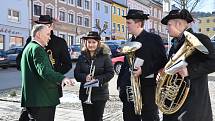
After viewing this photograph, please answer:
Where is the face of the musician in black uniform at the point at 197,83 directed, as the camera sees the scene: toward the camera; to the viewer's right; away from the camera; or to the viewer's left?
to the viewer's left

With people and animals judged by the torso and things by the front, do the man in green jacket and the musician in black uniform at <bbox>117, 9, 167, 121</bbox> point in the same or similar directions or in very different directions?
very different directions

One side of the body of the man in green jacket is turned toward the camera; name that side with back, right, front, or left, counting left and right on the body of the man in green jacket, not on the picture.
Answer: right

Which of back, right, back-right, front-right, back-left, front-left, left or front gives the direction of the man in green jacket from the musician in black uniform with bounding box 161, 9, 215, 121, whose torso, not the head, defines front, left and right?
front

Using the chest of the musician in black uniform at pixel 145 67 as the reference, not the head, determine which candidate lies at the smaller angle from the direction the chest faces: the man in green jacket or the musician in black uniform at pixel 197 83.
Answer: the man in green jacket

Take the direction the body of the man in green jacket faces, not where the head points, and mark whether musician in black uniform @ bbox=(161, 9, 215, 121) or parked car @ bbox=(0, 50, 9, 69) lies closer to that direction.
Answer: the musician in black uniform

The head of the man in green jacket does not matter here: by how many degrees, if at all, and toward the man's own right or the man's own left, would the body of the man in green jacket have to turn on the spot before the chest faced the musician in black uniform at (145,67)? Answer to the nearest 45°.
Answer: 0° — they already face them

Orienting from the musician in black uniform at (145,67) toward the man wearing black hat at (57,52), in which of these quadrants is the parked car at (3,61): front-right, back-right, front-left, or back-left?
front-right

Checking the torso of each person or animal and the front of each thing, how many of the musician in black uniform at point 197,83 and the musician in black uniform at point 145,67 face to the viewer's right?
0

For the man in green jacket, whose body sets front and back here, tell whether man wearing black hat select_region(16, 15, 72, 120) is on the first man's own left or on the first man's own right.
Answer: on the first man's own left
